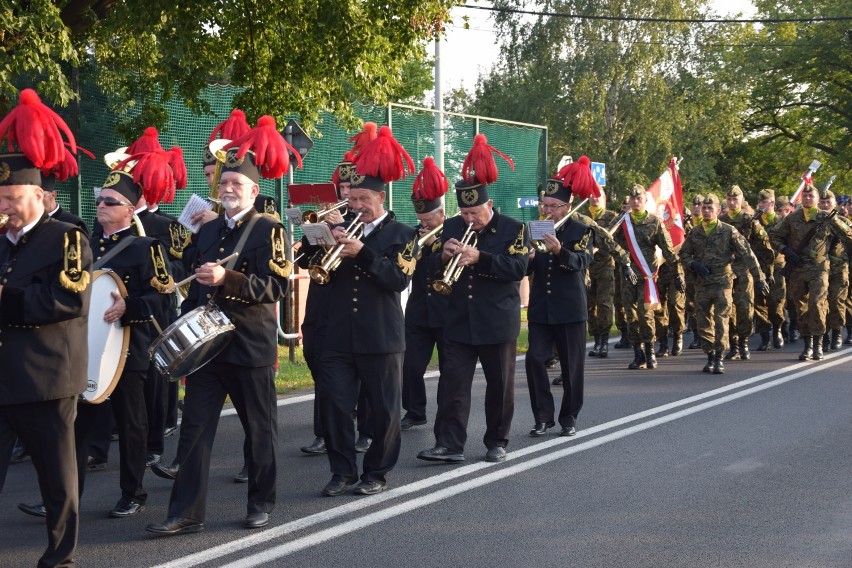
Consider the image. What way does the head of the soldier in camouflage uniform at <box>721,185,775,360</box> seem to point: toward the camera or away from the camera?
toward the camera

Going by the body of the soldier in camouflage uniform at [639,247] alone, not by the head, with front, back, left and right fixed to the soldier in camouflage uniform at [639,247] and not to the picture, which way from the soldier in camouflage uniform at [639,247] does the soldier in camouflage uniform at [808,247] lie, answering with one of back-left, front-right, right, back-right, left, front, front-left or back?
back-left

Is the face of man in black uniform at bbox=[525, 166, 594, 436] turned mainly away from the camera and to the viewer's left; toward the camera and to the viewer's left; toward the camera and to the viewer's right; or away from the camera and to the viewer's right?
toward the camera and to the viewer's left

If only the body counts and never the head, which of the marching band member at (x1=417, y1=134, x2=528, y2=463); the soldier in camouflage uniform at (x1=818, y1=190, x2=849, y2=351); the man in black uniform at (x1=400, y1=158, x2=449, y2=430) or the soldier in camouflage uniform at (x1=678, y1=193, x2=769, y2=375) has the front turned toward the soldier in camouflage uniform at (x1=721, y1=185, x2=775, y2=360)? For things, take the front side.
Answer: the soldier in camouflage uniform at (x1=818, y1=190, x2=849, y2=351)

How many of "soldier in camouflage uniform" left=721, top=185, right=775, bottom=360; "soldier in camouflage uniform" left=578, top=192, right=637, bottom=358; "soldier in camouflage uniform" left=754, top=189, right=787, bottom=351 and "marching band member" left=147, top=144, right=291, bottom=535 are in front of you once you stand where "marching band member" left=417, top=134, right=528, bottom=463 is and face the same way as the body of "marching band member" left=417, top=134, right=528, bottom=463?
1

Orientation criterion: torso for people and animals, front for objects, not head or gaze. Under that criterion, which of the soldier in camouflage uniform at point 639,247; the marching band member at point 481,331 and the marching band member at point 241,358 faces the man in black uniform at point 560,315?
the soldier in camouflage uniform

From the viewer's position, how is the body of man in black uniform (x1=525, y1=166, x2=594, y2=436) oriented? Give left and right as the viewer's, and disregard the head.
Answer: facing the viewer and to the left of the viewer

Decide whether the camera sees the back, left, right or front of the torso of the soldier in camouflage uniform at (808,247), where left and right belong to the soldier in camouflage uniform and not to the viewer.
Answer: front

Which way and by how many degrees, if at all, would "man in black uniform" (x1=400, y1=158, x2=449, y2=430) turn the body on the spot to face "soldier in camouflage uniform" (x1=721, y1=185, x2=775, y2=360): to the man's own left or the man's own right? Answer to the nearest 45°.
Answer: approximately 180°

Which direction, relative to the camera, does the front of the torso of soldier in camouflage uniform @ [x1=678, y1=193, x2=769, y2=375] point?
toward the camera

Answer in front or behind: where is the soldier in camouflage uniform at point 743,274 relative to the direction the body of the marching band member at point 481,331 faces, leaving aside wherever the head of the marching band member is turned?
behind

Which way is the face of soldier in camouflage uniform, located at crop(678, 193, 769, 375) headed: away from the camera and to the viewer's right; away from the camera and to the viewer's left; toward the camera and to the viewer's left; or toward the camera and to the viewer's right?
toward the camera and to the viewer's left

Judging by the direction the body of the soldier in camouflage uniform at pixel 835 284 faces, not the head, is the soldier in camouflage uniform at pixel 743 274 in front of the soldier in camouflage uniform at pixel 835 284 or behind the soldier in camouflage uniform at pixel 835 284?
in front

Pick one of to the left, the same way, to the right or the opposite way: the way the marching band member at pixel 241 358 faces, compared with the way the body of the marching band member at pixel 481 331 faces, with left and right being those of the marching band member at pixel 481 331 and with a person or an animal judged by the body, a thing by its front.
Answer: the same way

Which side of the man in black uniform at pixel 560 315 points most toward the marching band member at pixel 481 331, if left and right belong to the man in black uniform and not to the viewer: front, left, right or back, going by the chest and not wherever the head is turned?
front

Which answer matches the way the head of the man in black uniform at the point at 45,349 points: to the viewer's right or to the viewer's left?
to the viewer's left

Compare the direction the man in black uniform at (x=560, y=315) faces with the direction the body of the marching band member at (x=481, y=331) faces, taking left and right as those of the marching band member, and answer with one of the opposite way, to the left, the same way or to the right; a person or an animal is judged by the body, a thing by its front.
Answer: the same way

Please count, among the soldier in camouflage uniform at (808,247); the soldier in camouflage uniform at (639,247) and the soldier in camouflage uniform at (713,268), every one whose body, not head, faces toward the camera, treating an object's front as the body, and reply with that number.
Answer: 3

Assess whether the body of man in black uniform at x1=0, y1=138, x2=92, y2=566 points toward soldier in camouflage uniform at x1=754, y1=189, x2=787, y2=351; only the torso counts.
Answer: no

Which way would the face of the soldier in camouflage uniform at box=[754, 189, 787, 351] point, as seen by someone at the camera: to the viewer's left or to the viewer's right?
to the viewer's left

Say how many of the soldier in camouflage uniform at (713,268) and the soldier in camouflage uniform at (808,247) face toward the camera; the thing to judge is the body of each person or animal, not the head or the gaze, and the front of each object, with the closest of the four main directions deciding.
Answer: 2
